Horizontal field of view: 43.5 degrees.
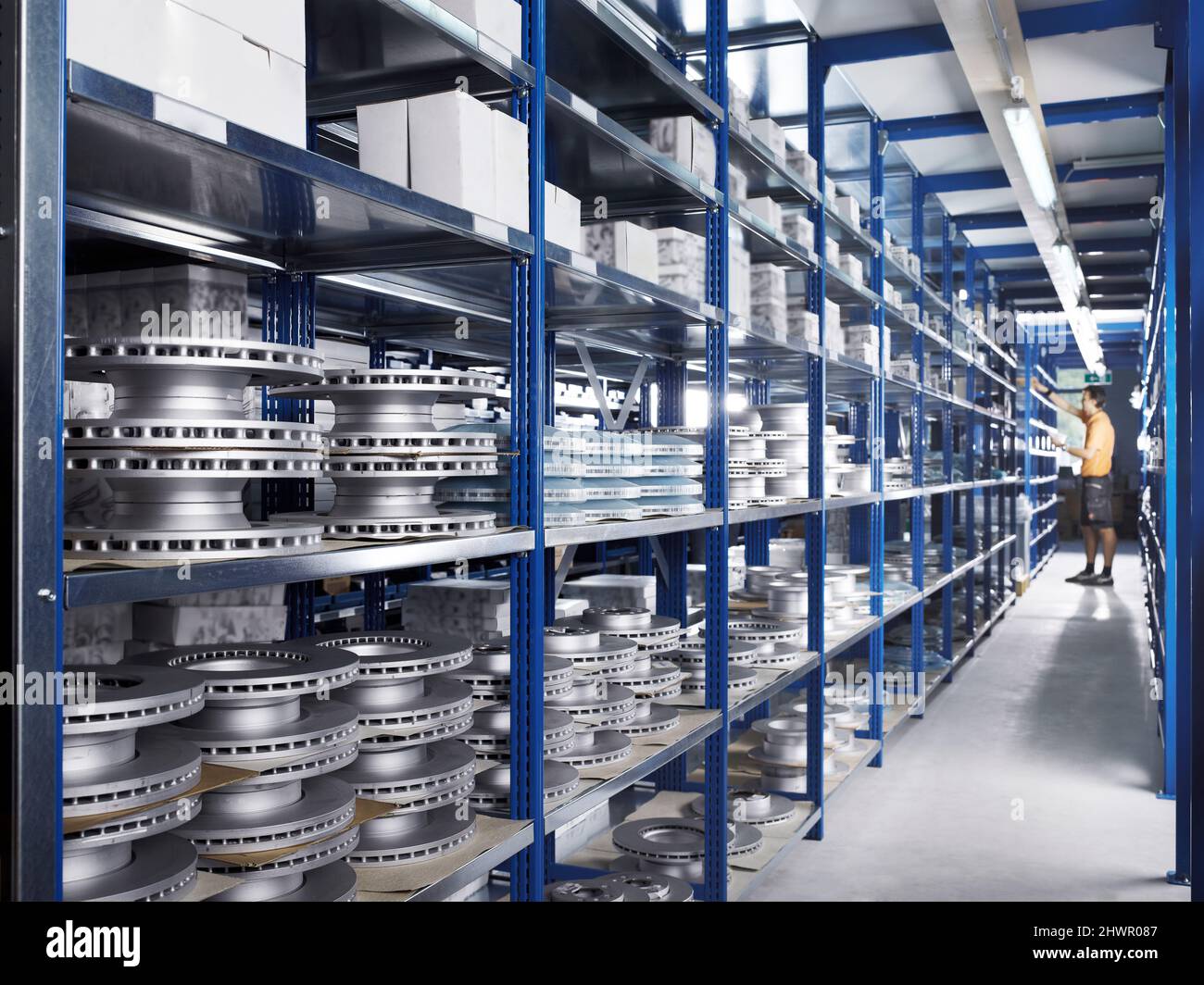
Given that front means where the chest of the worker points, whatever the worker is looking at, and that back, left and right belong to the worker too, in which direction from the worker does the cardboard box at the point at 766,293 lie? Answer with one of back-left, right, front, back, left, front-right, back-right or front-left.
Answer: left

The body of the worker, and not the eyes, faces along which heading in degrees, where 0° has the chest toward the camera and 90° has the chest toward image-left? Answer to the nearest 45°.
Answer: approximately 90°

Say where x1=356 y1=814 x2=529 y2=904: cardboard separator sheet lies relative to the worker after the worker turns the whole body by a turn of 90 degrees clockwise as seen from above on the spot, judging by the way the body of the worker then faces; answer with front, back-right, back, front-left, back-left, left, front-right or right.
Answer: back

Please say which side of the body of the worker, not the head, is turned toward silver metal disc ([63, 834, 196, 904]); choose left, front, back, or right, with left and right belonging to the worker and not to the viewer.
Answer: left

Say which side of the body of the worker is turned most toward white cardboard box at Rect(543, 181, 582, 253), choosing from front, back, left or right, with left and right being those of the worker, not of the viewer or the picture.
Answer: left

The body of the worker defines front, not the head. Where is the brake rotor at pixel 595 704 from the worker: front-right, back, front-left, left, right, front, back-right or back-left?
left

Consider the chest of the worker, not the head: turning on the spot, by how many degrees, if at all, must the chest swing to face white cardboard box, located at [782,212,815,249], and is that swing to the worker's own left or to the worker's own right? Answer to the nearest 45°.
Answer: approximately 90° to the worker's own left

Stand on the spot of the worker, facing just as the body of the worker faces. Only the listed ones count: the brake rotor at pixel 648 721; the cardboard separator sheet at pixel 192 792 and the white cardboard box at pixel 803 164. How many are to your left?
3

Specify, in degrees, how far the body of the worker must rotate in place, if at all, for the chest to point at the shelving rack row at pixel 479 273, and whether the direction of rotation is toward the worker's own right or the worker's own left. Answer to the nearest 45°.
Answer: approximately 90° to the worker's own left

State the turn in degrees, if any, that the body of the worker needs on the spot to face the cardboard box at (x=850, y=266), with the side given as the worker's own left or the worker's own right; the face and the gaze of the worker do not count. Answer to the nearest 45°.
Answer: approximately 90° to the worker's own left

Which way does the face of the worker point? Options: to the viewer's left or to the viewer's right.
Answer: to the viewer's left

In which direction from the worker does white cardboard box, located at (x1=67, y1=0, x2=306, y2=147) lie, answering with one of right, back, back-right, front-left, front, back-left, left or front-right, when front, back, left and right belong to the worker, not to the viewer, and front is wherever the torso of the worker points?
left

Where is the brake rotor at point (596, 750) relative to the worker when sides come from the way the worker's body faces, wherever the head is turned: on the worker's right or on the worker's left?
on the worker's left

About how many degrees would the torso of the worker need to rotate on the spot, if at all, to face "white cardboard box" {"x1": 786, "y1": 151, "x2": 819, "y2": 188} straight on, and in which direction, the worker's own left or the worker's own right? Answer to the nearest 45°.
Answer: approximately 90° to the worker's own left

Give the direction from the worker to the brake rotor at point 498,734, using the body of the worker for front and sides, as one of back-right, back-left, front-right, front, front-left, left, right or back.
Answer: left

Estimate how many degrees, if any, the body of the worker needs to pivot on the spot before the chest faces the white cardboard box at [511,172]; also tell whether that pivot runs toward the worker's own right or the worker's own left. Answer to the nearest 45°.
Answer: approximately 90° to the worker's own left
